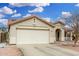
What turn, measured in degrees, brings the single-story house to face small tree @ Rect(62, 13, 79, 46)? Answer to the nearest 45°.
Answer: approximately 90° to its left

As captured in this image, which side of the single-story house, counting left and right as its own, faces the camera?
front

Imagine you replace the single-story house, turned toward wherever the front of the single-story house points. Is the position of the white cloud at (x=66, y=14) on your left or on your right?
on your left
